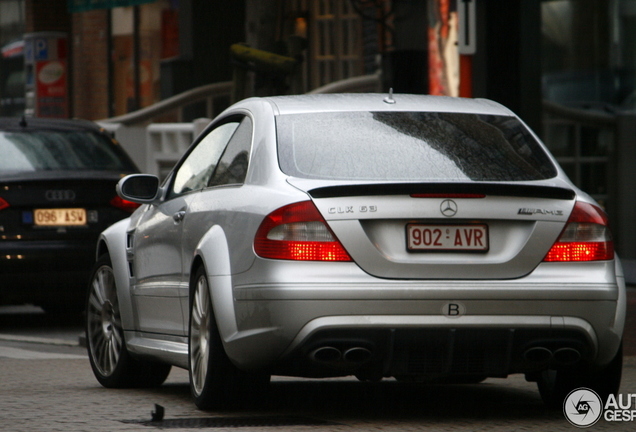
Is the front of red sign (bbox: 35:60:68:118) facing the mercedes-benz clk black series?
yes

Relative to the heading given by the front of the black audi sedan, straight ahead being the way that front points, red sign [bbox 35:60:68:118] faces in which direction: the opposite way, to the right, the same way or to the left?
the opposite way

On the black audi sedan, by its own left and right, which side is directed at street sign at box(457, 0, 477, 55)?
right

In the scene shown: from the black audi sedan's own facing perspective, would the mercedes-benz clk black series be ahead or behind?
behind

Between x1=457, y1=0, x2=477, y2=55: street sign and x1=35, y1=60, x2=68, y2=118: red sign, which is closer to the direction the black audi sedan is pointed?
the red sign

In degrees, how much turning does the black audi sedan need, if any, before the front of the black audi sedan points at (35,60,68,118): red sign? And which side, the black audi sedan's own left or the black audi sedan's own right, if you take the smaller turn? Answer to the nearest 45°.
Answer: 0° — it already faces it

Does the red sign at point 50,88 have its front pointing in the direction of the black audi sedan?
yes

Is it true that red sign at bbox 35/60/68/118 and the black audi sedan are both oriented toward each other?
yes

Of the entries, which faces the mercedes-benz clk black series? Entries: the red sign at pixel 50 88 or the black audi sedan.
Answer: the red sign

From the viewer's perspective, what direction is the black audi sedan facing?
away from the camera
